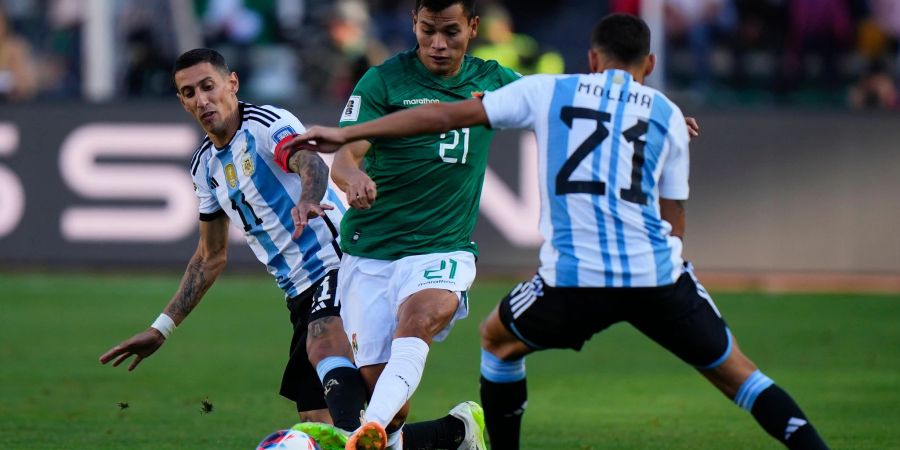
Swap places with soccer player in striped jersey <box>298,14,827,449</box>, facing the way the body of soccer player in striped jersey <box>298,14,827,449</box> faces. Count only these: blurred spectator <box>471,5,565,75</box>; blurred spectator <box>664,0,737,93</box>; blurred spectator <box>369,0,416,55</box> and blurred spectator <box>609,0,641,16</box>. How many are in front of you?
4

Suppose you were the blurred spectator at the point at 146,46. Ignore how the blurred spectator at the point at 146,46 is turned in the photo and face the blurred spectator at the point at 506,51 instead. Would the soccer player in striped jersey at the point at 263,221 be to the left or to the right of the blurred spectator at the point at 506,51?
right

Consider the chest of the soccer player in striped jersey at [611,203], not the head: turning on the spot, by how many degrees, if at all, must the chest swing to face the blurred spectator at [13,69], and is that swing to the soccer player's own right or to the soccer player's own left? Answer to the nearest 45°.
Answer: approximately 45° to the soccer player's own left

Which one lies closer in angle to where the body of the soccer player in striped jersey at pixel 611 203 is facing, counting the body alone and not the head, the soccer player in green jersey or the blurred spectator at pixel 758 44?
the blurred spectator

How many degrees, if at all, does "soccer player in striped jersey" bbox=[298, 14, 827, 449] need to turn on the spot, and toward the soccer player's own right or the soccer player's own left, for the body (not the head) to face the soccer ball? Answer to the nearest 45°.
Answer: approximately 90° to the soccer player's own left

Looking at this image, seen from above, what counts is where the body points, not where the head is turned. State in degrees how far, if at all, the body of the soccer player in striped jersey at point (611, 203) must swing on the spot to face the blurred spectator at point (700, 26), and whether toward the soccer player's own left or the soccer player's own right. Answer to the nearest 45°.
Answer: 0° — they already face them

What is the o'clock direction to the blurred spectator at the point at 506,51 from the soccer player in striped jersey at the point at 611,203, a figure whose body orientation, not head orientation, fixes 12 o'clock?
The blurred spectator is roughly at 12 o'clock from the soccer player in striped jersey.

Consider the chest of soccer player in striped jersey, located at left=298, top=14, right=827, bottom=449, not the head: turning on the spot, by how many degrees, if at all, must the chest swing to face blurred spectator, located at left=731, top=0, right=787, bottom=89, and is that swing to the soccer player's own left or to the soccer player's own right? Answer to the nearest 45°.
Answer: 0° — they already face them

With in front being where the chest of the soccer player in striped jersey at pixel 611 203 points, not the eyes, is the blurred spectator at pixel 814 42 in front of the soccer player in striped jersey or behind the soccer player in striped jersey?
in front

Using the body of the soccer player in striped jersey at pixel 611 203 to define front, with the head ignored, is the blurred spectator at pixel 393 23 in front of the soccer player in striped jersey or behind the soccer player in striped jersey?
in front

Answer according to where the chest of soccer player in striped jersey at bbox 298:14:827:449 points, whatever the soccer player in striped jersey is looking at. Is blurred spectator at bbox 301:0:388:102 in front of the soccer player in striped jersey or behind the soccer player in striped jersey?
in front

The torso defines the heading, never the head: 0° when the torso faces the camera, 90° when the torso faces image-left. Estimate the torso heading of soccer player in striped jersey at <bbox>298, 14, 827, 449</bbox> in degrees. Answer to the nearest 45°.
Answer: approximately 180°

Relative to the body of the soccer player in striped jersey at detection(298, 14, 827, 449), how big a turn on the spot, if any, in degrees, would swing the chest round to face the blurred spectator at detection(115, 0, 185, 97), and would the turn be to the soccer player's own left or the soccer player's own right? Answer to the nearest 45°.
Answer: approximately 45° to the soccer player's own left
